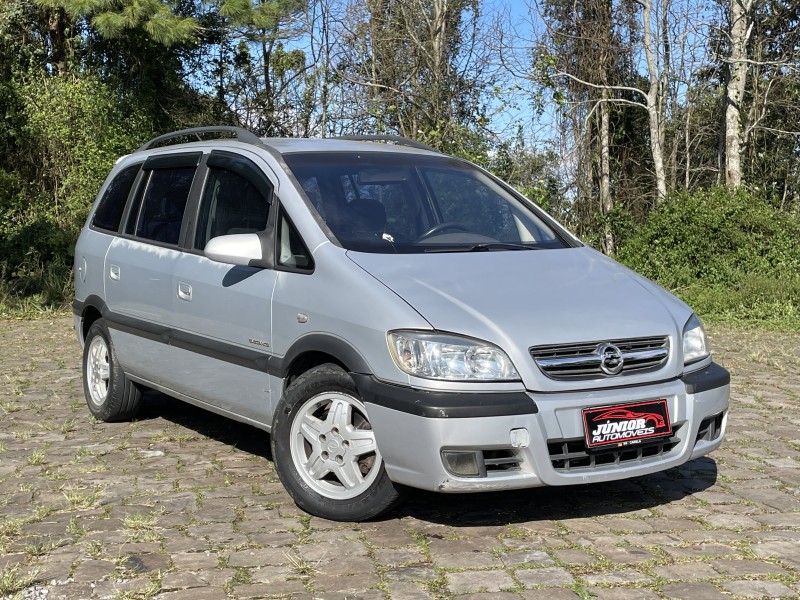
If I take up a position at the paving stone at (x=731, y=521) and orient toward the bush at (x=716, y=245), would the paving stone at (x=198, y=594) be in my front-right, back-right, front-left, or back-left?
back-left

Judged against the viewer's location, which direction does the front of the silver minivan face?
facing the viewer and to the right of the viewer

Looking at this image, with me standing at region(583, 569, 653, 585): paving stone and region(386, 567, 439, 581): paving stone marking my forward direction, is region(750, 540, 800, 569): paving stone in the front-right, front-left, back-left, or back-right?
back-right

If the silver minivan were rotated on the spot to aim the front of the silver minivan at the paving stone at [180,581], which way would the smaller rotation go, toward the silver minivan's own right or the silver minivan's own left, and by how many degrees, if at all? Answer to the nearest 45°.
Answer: approximately 90° to the silver minivan's own right

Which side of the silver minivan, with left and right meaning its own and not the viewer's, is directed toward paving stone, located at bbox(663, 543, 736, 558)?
front

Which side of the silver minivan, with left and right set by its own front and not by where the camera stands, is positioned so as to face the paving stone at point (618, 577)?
front

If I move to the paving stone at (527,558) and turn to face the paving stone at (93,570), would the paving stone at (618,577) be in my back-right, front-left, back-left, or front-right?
back-left

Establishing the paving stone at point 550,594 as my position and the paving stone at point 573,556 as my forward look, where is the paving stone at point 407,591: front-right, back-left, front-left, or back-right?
back-left

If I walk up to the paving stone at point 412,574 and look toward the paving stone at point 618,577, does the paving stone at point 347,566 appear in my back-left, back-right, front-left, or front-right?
back-left
